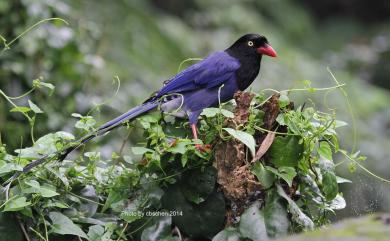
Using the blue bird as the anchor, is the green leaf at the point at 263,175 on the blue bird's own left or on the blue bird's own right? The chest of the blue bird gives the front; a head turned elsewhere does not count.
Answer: on the blue bird's own right

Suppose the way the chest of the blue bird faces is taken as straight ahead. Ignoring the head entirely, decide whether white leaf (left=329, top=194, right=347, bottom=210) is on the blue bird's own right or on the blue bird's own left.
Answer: on the blue bird's own right

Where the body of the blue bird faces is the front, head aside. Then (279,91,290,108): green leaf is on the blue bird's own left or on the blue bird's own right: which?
on the blue bird's own right

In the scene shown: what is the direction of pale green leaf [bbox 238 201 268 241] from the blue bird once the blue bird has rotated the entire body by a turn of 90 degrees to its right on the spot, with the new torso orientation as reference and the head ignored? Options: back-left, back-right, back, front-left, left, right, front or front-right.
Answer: front

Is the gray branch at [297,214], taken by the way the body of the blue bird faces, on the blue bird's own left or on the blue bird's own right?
on the blue bird's own right

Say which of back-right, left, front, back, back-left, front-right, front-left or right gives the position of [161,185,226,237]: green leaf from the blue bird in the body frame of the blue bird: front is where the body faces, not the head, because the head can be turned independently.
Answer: right

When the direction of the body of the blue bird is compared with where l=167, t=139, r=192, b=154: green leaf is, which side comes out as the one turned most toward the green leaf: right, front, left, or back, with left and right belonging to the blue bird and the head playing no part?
right

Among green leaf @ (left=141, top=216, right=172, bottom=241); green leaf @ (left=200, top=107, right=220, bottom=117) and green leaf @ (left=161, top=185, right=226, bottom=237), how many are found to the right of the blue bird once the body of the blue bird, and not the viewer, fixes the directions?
3

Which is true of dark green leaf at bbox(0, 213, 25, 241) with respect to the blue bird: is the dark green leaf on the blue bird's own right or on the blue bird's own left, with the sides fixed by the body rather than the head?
on the blue bird's own right

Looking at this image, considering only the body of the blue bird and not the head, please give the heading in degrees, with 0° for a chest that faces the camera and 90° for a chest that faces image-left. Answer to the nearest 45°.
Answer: approximately 270°

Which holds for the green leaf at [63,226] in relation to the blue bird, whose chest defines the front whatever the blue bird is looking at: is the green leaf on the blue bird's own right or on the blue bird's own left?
on the blue bird's own right
